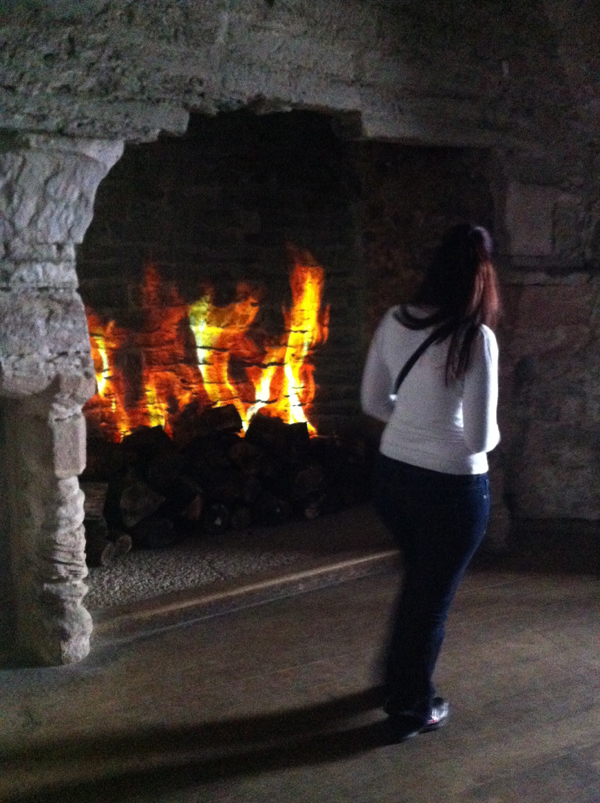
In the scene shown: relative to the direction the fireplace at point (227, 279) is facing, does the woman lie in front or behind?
in front

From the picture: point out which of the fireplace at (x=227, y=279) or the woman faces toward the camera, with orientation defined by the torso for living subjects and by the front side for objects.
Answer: the fireplace

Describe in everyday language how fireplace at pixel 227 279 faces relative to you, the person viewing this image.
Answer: facing the viewer

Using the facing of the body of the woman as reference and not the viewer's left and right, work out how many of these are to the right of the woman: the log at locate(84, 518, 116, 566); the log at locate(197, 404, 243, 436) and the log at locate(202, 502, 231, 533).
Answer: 0

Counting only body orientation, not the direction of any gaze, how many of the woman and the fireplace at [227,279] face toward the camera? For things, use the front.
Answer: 1

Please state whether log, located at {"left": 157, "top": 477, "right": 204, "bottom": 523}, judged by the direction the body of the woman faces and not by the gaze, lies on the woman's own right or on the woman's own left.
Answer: on the woman's own left

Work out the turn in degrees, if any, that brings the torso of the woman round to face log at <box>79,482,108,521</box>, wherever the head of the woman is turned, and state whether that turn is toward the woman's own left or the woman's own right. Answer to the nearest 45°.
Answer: approximately 90° to the woman's own left
